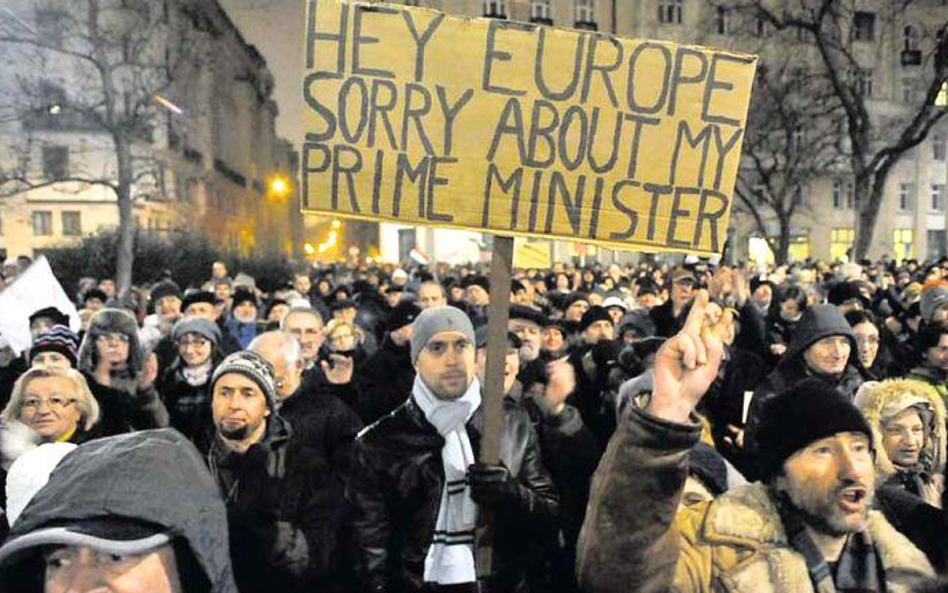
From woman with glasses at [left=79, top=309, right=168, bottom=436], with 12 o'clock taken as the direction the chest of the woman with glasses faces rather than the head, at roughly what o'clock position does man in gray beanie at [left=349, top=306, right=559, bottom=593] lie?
The man in gray beanie is roughly at 11 o'clock from the woman with glasses.

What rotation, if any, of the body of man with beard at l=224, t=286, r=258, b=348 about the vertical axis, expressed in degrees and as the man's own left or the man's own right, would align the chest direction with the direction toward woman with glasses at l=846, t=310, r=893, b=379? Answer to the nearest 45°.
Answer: approximately 45° to the man's own left

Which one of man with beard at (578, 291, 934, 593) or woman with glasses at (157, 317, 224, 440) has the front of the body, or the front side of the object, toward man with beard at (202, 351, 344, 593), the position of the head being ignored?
the woman with glasses

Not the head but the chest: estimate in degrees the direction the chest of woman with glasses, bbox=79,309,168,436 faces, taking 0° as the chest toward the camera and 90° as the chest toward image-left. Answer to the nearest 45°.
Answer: approximately 0°

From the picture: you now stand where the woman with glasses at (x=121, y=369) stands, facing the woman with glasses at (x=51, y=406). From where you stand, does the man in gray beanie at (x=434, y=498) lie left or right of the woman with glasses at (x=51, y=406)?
left

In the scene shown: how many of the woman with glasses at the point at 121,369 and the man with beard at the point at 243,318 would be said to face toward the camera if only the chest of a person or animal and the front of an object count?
2

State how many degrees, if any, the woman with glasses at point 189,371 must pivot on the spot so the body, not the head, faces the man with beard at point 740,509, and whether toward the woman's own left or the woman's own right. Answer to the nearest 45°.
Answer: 0° — they already face them

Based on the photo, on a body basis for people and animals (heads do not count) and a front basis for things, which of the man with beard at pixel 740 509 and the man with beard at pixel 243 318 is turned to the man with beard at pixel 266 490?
the man with beard at pixel 243 318

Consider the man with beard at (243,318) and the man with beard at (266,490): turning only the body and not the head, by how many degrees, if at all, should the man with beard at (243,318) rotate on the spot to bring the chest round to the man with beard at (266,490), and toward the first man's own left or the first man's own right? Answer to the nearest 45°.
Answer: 0° — they already face them

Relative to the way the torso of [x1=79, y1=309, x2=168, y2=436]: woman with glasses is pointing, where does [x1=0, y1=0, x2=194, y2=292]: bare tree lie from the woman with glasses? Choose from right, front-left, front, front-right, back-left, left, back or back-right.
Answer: back

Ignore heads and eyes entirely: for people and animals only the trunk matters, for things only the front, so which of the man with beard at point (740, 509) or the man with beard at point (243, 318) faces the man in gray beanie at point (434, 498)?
the man with beard at point (243, 318)
